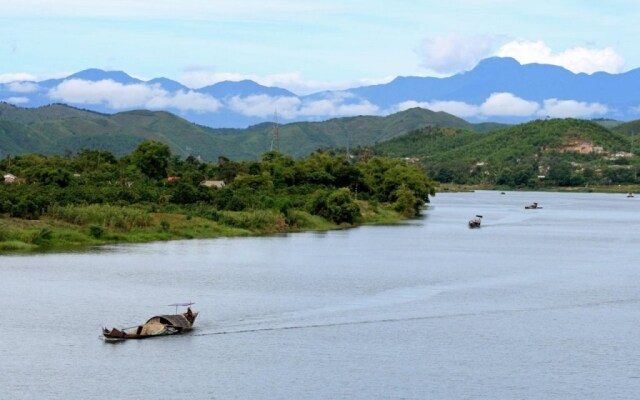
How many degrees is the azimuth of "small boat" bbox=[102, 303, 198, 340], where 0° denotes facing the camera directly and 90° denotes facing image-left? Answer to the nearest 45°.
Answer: approximately 45°
